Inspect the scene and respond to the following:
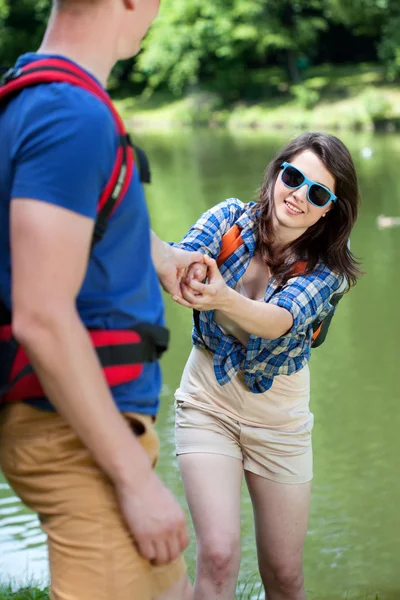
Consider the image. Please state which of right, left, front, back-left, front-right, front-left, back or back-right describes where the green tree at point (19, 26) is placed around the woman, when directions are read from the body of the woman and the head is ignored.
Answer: back

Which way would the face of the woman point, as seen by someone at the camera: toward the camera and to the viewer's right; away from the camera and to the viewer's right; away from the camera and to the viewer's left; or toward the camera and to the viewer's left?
toward the camera and to the viewer's left

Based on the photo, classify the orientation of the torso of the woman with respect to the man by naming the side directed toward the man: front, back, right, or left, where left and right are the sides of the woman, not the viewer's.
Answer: front

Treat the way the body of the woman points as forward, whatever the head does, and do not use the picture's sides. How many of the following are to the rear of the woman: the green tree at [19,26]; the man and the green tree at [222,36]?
2

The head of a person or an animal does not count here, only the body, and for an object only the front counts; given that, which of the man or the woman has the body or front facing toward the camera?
the woman

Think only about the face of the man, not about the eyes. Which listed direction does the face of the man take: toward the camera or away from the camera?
away from the camera

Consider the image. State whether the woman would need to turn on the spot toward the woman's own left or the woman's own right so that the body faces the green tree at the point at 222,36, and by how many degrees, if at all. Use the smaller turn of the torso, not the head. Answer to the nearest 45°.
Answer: approximately 180°

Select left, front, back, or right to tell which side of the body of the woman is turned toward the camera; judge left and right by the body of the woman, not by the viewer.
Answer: front

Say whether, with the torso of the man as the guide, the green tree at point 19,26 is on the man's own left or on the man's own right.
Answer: on the man's own left
